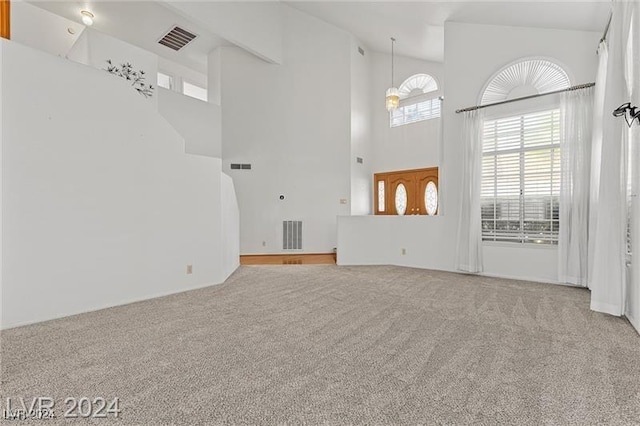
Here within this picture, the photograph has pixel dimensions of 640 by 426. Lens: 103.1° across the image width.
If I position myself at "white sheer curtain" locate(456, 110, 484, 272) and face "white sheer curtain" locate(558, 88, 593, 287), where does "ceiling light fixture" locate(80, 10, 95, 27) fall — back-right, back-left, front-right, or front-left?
back-right

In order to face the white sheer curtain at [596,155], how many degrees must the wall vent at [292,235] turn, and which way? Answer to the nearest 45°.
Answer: approximately 45° to its left

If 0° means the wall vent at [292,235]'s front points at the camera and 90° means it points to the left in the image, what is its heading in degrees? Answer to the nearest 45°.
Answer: approximately 0°

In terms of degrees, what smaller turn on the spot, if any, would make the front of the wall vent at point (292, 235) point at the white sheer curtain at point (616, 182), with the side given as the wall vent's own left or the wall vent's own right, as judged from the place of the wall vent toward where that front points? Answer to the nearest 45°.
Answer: approximately 45° to the wall vent's own left

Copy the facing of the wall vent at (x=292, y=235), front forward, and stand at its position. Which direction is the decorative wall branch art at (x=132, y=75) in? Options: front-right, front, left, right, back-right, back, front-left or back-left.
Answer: front-right

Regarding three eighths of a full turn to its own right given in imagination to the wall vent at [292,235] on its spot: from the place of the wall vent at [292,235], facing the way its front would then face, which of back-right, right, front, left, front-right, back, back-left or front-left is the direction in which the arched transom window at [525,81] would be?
back
